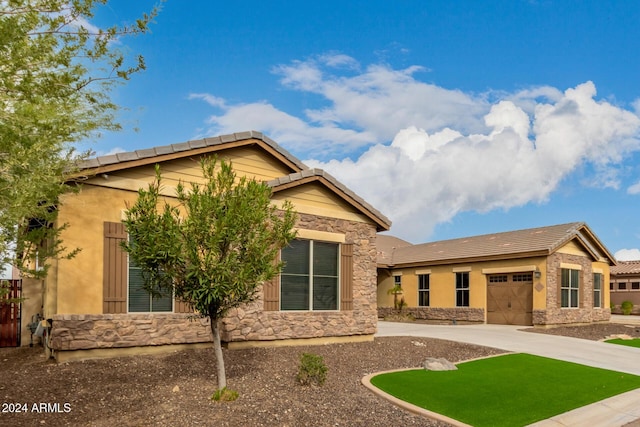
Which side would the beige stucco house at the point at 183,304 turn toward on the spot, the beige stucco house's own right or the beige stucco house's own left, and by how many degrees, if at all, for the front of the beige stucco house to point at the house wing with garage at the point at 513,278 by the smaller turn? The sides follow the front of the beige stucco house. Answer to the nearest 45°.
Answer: approximately 90° to the beige stucco house's own left

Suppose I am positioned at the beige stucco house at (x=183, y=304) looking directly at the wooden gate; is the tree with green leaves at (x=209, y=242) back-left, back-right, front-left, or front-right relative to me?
back-left

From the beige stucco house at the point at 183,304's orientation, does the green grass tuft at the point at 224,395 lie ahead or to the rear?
ahead

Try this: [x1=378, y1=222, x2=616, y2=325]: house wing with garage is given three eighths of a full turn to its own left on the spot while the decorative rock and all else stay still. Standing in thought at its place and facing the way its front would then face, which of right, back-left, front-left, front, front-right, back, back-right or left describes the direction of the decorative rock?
back

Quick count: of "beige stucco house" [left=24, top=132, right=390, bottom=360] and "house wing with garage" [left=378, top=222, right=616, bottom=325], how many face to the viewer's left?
0

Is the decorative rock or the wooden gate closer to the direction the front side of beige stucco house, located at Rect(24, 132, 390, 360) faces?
the decorative rock

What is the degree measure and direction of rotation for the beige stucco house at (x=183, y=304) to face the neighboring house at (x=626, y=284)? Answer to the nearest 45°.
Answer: approximately 90° to its left

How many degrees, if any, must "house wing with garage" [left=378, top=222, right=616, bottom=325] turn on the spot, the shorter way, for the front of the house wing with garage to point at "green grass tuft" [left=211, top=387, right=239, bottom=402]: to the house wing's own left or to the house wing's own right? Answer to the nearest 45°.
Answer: approximately 45° to the house wing's own right

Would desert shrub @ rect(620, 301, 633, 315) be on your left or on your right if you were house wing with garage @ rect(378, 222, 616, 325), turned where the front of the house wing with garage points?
on your left

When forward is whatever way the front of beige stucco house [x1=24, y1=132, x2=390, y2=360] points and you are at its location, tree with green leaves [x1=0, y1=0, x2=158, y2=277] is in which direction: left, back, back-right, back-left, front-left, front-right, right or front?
front-right
